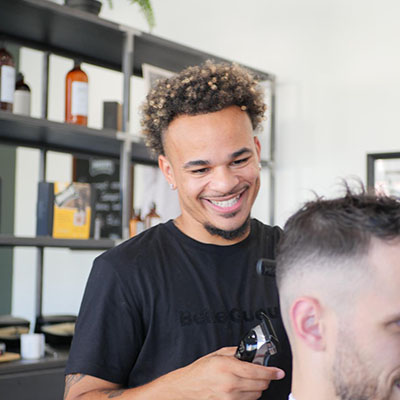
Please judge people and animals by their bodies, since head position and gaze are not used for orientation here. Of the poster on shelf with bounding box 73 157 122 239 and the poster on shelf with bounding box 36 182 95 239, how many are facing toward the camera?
2

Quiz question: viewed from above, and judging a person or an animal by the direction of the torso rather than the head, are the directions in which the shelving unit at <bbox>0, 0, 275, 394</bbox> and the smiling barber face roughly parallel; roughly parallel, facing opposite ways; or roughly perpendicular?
roughly parallel

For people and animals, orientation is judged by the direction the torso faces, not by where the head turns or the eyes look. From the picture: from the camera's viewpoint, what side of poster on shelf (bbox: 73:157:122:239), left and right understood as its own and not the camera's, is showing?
front

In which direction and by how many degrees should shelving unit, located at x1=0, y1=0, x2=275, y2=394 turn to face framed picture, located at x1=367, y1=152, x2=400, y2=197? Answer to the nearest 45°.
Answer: approximately 45° to its left

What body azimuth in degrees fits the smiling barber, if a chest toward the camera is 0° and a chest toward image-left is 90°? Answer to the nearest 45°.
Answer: approximately 315°

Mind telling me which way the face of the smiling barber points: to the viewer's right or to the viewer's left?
to the viewer's right

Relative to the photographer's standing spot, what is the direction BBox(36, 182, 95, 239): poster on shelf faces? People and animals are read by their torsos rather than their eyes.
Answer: facing the viewer

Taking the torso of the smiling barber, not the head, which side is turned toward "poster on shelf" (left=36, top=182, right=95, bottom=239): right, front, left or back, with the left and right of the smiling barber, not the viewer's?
back

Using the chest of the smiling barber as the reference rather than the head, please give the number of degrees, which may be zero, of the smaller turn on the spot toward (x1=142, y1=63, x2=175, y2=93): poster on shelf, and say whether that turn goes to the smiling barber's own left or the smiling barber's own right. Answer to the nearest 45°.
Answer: approximately 135° to the smiling barber's own left

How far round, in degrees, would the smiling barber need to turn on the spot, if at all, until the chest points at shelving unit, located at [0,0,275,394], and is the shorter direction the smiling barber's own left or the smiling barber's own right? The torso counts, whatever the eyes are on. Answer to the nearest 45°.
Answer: approximately 135° to the smiling barber's own left

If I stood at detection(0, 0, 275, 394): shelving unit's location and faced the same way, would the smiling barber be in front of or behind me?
in front
